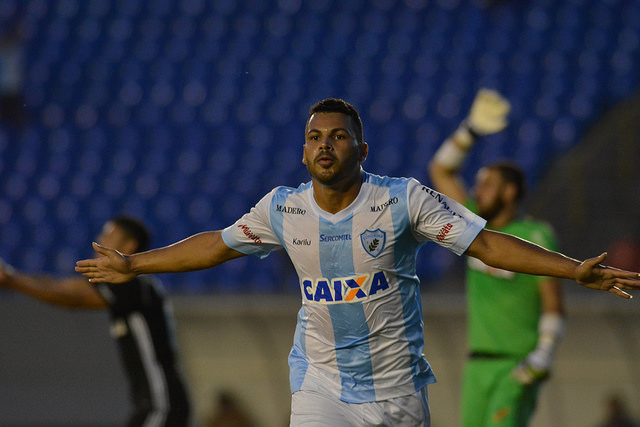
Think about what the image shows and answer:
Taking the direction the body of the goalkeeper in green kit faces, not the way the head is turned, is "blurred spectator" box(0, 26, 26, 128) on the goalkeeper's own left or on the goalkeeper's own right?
on the goalkeeper's own right

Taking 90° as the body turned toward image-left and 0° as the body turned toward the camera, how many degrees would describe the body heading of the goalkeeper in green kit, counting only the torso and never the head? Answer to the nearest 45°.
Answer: approximately 45°

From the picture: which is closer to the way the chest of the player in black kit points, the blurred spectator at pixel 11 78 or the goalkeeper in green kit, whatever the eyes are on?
the blurred spectator

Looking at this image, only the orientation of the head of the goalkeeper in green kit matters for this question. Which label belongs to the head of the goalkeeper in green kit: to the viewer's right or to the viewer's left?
to the viewer's left
